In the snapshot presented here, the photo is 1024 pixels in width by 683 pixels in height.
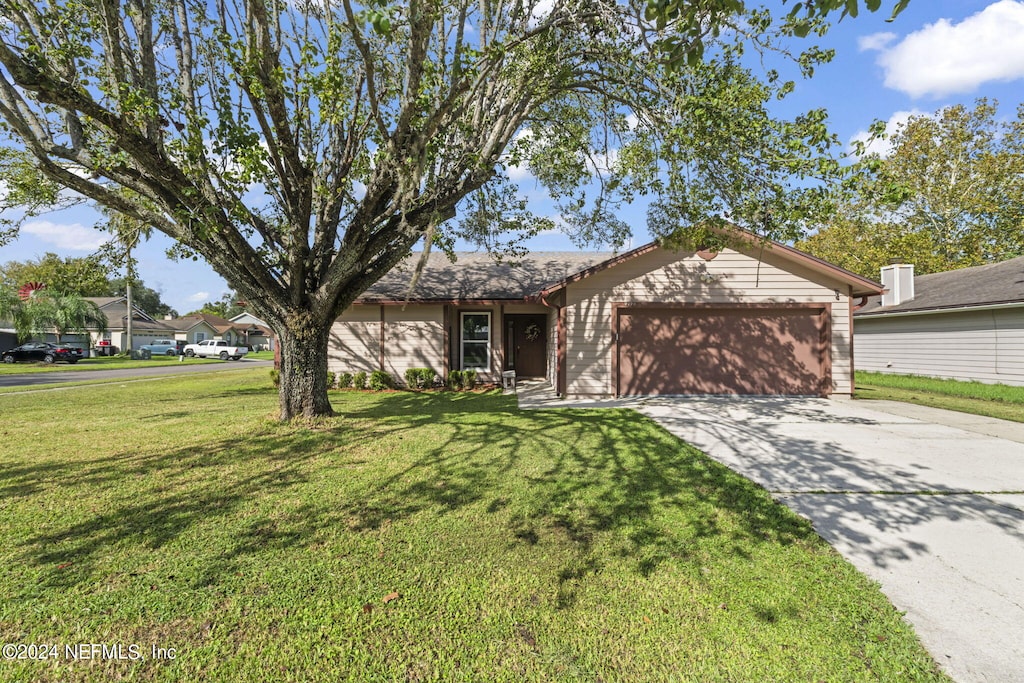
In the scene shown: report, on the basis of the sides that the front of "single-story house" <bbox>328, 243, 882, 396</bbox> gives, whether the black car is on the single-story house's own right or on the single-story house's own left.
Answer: on the single-story house's own right

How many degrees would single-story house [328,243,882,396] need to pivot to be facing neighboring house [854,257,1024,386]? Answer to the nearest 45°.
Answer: approximately 135° to its left

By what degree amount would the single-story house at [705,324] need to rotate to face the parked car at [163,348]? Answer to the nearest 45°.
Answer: approximately 135° to its right

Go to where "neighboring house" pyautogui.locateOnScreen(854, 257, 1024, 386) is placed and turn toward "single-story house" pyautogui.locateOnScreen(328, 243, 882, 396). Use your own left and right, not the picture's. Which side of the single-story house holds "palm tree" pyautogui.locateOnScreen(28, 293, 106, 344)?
right

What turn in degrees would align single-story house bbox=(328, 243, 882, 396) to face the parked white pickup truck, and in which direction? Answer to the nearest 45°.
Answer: approximately 135° to its right

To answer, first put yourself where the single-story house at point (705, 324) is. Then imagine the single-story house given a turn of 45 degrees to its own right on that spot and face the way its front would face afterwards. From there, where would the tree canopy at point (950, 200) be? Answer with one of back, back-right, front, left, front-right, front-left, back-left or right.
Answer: back

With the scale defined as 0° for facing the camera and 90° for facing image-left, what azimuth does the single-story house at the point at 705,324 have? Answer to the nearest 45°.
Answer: approximately 0°
